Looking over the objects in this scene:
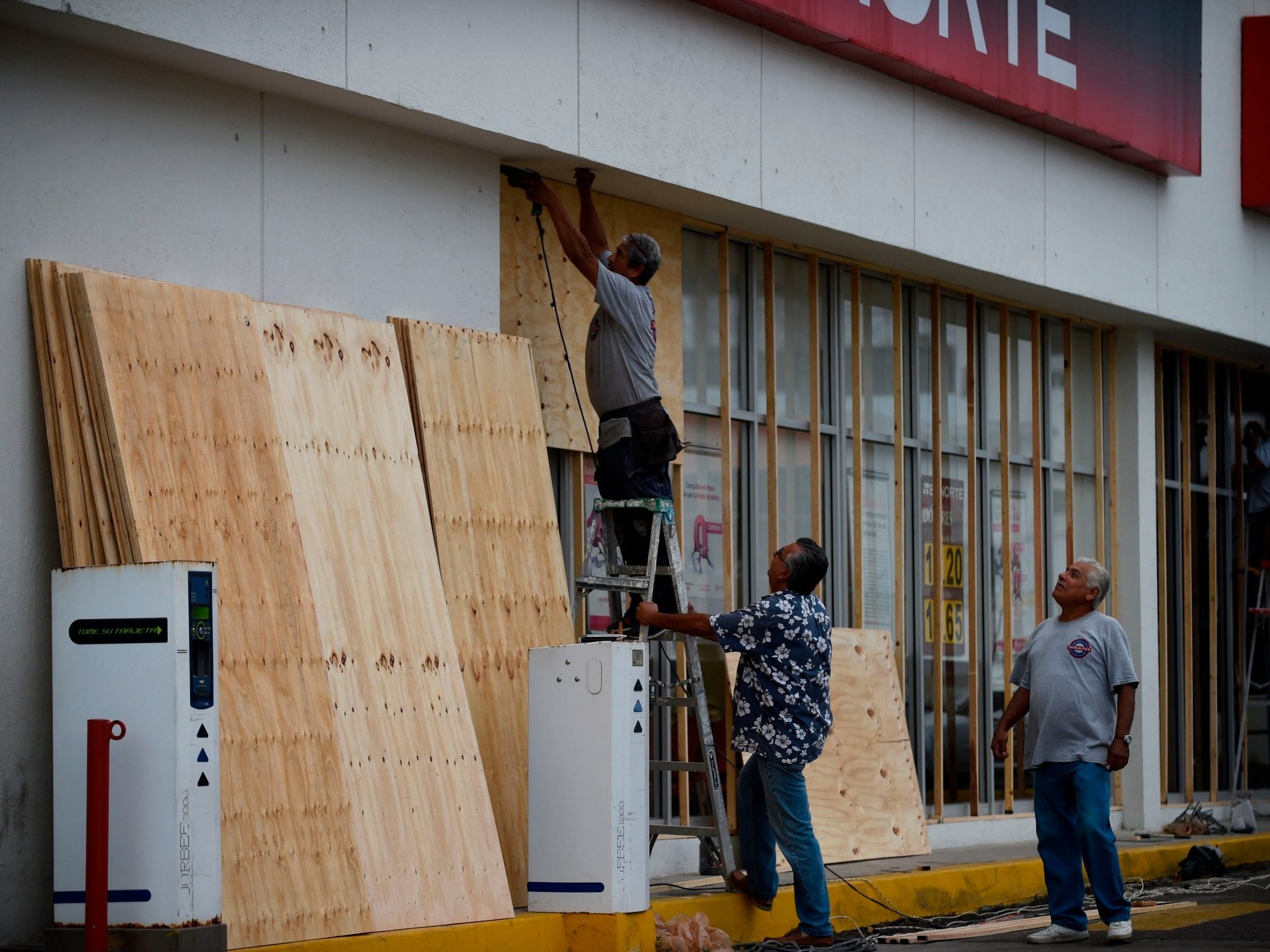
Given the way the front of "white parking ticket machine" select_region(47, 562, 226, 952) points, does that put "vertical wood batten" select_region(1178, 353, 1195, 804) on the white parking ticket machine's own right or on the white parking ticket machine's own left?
on the white parking ticket machine's own left

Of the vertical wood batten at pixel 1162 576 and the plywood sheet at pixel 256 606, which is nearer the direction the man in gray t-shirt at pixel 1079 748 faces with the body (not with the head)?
the plywood sheet

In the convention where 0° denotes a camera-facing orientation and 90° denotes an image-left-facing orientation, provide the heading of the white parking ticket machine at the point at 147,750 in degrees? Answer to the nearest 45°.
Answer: approximately 315°

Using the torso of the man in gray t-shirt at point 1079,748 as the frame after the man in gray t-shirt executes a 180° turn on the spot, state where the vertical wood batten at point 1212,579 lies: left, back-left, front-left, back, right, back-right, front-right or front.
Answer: front-left

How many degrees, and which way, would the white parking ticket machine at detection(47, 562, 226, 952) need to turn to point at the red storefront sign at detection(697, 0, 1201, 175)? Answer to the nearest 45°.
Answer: approximately 90° to its left

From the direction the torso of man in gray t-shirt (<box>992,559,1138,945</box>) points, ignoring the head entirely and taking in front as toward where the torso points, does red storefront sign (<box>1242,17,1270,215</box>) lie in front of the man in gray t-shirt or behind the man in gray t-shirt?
behind

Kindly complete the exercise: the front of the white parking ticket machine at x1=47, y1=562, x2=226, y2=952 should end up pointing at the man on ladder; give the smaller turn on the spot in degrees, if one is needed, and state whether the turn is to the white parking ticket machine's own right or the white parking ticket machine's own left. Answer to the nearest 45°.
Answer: approximately 90° to the white parking ticket machine's own left

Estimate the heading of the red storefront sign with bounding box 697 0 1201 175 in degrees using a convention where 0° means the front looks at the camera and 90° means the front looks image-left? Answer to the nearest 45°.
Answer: approximately 315°

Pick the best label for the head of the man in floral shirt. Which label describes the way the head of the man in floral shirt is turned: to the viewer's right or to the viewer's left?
to the viewer's left
